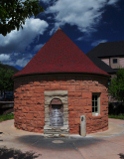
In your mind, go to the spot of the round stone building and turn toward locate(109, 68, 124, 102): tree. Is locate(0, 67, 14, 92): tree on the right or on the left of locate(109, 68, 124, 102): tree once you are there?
left

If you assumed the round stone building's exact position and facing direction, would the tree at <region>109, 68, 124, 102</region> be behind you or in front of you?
behind

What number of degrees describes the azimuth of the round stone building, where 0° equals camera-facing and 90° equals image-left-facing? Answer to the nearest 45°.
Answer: approximately 0°
